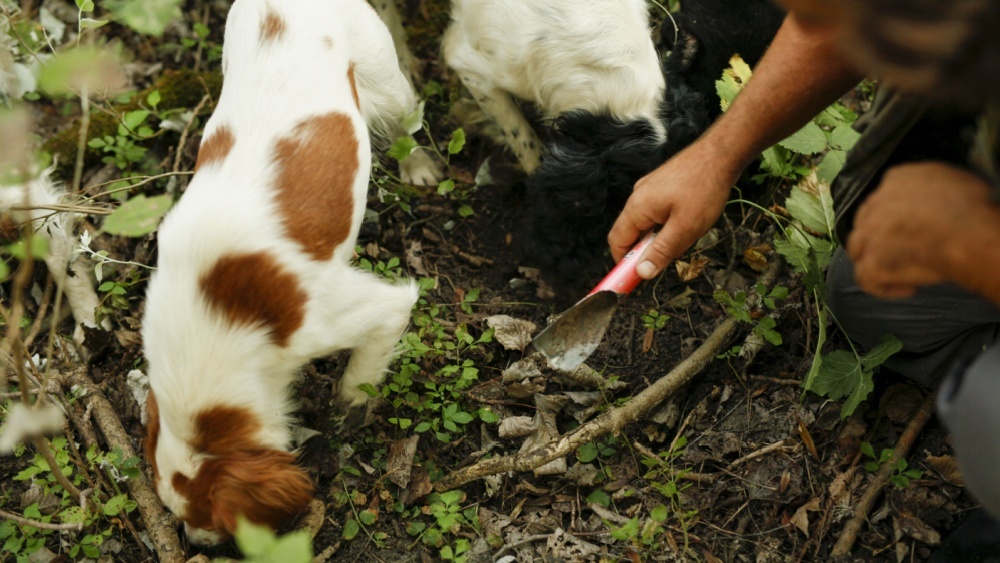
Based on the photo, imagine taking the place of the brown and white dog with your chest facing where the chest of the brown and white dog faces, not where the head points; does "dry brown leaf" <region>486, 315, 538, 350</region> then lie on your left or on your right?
on your left

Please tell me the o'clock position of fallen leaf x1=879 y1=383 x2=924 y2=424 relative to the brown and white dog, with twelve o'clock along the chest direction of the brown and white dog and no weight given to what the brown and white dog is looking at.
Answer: The fallen leaf is roughly at 9 o'clock from the brown and white dog.

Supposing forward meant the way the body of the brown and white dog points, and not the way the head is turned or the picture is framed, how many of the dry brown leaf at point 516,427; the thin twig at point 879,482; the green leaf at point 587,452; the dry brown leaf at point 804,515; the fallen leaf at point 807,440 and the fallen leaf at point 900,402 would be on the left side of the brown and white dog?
6

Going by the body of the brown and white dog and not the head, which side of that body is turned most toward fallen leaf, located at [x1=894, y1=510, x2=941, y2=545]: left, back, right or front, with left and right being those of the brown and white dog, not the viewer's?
left

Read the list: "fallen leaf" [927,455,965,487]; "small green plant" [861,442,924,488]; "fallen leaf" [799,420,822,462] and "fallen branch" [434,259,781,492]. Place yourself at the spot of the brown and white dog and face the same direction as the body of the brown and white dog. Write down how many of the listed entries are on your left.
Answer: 4

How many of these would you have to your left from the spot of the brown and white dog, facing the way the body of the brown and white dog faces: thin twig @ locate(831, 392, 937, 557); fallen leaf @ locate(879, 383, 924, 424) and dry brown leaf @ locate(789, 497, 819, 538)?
3

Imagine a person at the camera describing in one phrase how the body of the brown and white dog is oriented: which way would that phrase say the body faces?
toward the camera

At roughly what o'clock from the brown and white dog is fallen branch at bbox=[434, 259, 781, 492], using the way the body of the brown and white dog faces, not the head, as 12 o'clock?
The fallen branch is roughly at 9 o'clock from the brown and white dog.
